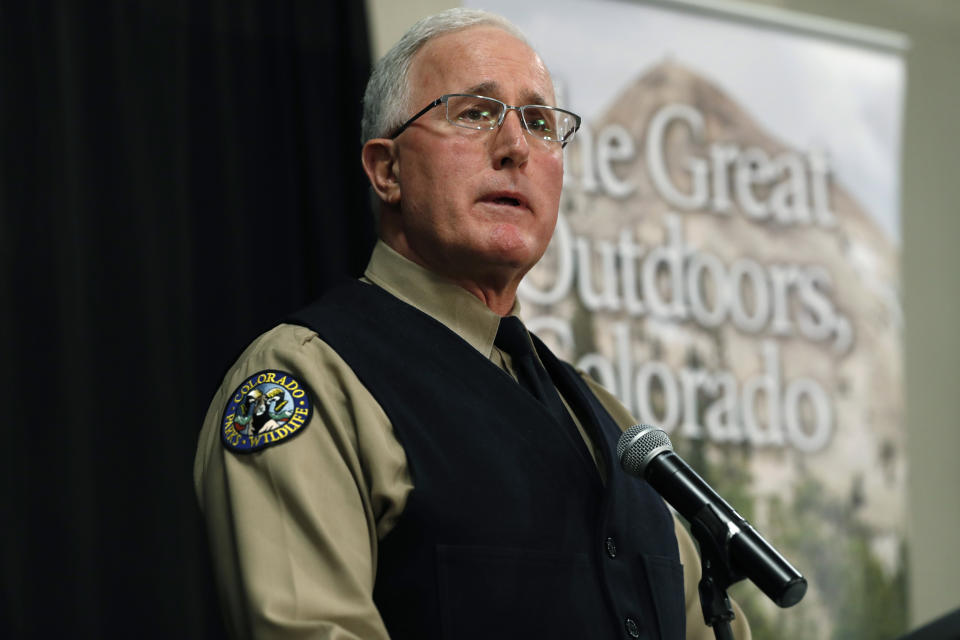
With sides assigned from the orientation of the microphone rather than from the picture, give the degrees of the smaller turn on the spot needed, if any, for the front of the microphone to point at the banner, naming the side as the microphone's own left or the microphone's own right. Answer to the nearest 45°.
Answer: approximately 45° to the microphone's own right

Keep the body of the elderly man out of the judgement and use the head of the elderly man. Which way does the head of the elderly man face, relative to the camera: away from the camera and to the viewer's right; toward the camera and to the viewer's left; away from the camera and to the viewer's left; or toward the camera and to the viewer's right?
toward the camera and to the viewer's right

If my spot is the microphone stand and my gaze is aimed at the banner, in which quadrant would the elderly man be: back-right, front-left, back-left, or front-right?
front-left

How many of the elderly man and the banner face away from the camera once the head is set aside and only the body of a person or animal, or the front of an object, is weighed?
0

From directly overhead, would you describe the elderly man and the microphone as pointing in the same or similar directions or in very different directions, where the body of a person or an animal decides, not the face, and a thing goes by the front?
very different directions

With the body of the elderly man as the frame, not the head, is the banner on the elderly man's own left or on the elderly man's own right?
on the elderly man's own left

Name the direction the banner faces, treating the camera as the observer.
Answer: facing the viewer and to the right of the viewer

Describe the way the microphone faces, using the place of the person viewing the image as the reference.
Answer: facing away from the viewer and to the left of the viewer

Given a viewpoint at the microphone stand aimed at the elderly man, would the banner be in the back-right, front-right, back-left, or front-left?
front-right

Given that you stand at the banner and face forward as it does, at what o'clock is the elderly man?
The elderly man is roughly at 2 o'clock from the banner.
